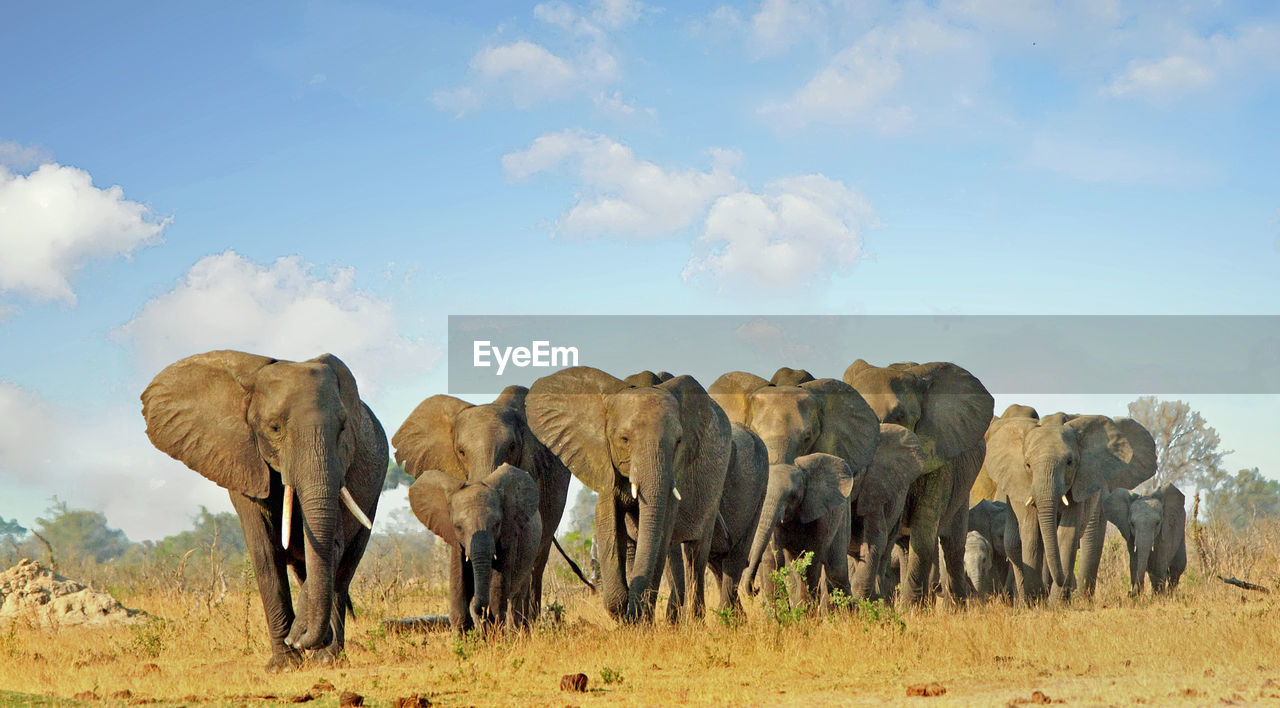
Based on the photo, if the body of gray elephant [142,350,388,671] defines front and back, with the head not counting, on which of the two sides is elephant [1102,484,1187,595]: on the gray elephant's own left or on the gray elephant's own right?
on the gray elephant's own left

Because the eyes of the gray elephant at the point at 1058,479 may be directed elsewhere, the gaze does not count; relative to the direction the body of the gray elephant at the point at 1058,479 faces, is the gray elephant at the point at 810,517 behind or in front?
in front

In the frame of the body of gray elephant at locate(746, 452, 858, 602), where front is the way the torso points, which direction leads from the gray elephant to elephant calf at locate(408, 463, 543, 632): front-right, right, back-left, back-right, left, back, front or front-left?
front

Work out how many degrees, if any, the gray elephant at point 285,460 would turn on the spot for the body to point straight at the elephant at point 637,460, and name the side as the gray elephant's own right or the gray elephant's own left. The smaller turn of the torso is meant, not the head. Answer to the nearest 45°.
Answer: approximately 90° to the gray elephant's own left

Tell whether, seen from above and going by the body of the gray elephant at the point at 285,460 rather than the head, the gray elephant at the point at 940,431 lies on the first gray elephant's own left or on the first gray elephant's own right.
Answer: on the first gray elephant's own left

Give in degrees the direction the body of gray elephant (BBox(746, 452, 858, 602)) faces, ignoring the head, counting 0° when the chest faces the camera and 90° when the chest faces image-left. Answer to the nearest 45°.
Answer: approximately 45°

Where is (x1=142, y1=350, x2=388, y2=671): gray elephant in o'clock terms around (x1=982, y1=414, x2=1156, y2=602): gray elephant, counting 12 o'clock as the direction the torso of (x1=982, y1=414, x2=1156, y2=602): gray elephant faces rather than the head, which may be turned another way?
(x1=142, y1=350, x2=388, y2=671): gray elephant is roughly at 1 o'clock from (x1=982, y1=414, x2=1156, y2=602): gray elephant.

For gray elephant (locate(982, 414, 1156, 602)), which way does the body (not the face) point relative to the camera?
toward the camera

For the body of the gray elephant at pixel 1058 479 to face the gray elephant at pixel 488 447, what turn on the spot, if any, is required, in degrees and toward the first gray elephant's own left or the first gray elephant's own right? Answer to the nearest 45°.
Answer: approximately 45° to the first gray elephant's own right

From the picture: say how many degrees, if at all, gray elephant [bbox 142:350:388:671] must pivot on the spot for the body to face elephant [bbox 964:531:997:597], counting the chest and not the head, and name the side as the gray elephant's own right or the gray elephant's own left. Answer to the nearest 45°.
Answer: approximately 135° to the gray elephant's own left

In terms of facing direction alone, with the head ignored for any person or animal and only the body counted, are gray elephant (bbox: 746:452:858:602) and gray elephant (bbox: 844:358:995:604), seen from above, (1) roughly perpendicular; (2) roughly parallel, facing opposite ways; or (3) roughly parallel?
roughly parallel
